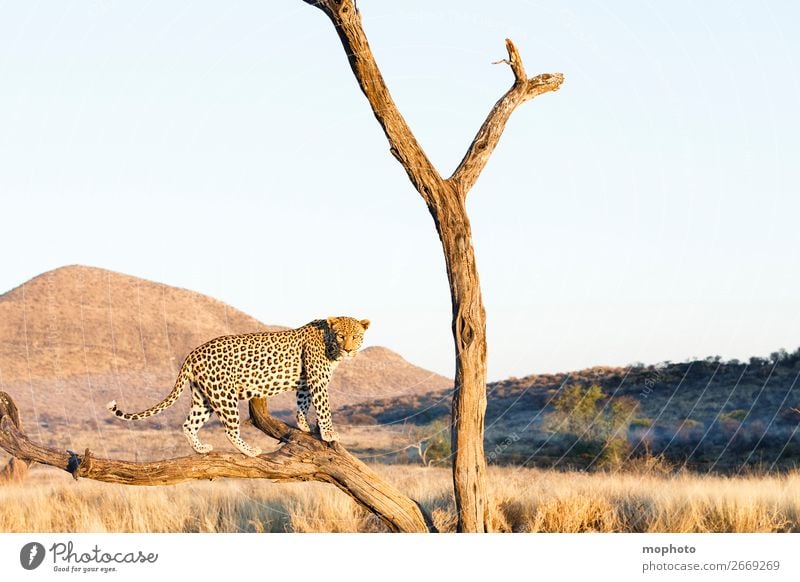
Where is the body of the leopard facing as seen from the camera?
to the viewer's right
